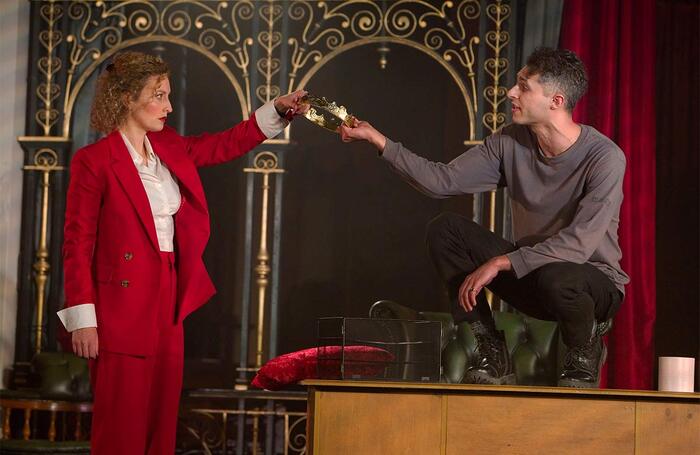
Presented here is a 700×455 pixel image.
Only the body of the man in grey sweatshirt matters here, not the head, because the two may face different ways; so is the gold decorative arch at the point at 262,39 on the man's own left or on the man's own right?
on the man's own right

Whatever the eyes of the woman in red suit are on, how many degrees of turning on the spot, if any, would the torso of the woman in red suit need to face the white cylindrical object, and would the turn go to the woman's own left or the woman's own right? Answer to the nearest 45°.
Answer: approximately 45° to the woman's own left

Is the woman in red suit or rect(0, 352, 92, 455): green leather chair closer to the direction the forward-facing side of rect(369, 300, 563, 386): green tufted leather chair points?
the woman in red suit

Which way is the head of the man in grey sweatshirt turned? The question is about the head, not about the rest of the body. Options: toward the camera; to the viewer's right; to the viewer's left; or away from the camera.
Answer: to the viewer's left

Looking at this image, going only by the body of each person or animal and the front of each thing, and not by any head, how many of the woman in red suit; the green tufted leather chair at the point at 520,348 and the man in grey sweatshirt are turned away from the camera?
0

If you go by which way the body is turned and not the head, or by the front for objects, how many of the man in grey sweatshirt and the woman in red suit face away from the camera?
0

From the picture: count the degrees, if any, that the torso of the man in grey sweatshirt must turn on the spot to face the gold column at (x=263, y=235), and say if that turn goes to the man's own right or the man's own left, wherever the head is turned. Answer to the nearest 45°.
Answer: approximately 90° to the man's own right

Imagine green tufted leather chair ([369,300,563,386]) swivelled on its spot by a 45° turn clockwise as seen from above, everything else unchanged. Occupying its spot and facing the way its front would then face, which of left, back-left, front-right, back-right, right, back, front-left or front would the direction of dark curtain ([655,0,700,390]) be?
back-right

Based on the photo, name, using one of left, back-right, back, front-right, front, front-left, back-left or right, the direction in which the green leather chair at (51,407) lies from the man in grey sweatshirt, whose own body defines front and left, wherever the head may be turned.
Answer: right

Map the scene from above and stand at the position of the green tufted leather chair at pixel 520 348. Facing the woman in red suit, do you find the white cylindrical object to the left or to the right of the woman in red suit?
left

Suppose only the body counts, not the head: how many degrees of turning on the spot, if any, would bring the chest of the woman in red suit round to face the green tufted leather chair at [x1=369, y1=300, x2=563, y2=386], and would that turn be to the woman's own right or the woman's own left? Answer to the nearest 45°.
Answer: approximately 90° to the woman's own left

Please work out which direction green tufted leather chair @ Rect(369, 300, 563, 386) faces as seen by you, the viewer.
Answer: facing the viewer and to the left of the viewer

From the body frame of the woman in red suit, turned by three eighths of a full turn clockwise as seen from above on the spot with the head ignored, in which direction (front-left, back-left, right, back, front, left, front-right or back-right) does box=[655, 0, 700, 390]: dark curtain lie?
back-right

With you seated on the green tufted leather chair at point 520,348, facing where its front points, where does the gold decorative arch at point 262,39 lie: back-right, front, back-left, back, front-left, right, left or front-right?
right

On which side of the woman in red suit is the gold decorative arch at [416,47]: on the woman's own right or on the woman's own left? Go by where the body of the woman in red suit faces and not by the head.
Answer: on the woman's own left

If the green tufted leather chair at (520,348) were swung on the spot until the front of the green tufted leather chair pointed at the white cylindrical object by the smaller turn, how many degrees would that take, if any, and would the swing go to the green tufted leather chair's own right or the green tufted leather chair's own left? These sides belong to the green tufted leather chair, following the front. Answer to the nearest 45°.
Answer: approximately 45° to the green tufted leather chair's own left

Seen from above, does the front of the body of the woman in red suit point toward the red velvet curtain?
no
